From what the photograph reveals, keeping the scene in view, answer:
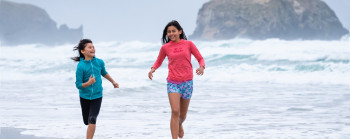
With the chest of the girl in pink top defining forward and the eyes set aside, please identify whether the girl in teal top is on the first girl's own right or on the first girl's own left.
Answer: on the first girl's own right

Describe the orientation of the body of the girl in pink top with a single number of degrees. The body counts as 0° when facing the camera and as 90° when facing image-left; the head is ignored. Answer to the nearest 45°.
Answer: approximately 0°
